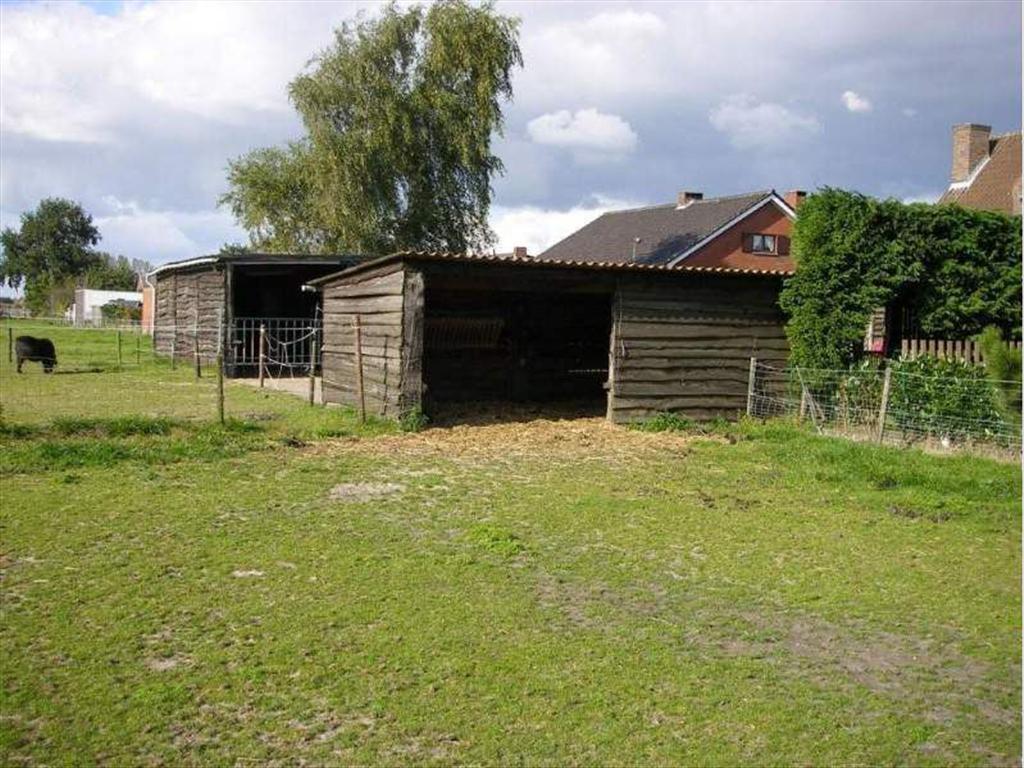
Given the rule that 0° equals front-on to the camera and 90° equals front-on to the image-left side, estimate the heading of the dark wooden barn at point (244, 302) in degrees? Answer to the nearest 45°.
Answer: approximately 315°
